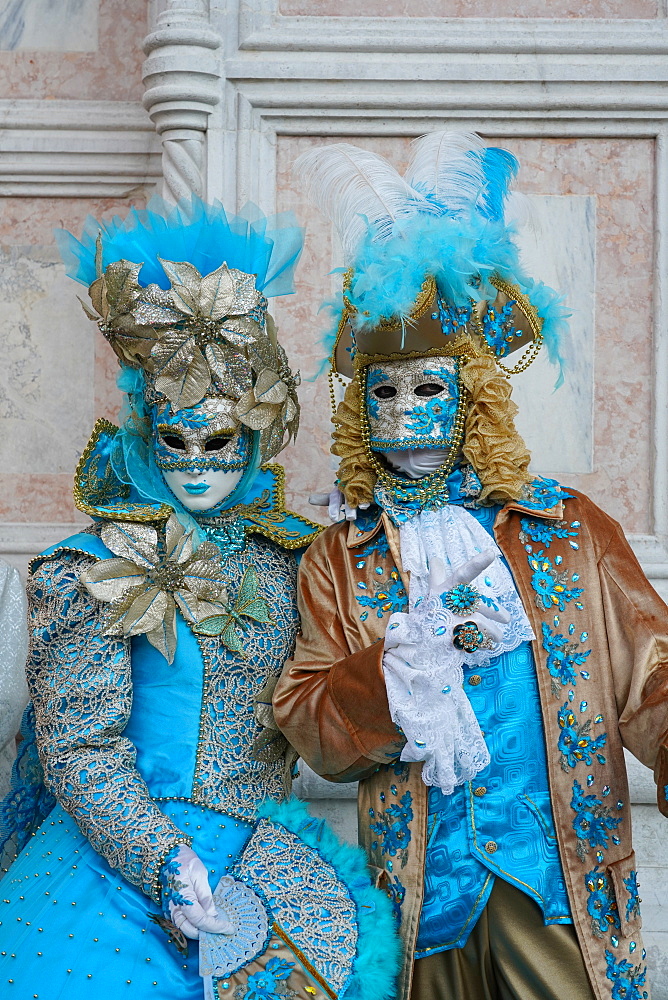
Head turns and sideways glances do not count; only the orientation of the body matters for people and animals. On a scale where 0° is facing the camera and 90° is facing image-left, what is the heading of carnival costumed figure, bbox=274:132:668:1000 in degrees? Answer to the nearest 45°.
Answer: approximately 0°

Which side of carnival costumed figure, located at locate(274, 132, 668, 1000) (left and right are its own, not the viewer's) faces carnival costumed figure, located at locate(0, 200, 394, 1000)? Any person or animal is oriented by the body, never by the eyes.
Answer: right
